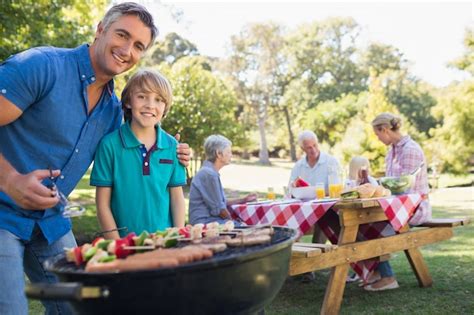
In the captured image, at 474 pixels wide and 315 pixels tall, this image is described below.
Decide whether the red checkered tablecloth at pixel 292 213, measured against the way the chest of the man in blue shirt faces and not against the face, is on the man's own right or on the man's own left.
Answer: on the man's own left

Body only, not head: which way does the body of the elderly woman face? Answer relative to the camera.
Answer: to the viewer's right

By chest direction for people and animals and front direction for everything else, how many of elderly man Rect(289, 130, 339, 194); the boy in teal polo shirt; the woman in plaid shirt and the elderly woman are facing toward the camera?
2

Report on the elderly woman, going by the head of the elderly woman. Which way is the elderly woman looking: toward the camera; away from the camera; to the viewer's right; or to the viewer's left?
to the viewer's right

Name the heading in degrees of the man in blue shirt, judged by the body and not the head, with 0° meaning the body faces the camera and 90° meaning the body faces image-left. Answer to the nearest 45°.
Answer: approximately 315°

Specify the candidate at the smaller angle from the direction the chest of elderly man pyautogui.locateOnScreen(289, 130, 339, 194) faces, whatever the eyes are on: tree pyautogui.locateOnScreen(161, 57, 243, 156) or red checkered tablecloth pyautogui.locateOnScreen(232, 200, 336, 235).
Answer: the red checkered tablecloth

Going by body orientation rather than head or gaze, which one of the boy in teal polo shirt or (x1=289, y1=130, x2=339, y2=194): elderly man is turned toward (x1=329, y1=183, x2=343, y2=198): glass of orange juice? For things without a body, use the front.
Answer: the elderly man

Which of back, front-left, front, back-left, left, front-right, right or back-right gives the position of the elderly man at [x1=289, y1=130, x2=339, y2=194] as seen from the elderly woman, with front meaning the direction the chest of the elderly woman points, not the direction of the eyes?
front-left

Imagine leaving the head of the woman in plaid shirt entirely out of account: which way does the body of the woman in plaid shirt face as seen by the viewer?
to the viewer's left

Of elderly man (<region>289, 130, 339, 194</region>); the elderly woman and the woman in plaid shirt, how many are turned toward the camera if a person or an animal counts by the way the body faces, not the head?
1

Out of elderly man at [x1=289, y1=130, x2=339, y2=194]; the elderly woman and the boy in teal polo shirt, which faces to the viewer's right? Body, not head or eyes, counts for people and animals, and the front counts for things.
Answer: the elderly woman
